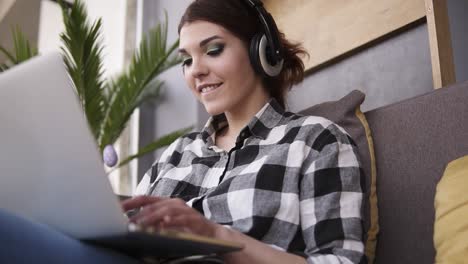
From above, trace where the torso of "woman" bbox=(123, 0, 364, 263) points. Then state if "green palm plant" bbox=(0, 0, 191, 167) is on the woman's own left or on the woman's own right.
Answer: on the woman's own right

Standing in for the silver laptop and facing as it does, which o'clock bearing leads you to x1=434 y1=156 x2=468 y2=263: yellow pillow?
The yellow pillow is roughly at 1 o'clock from the silver laptop.
